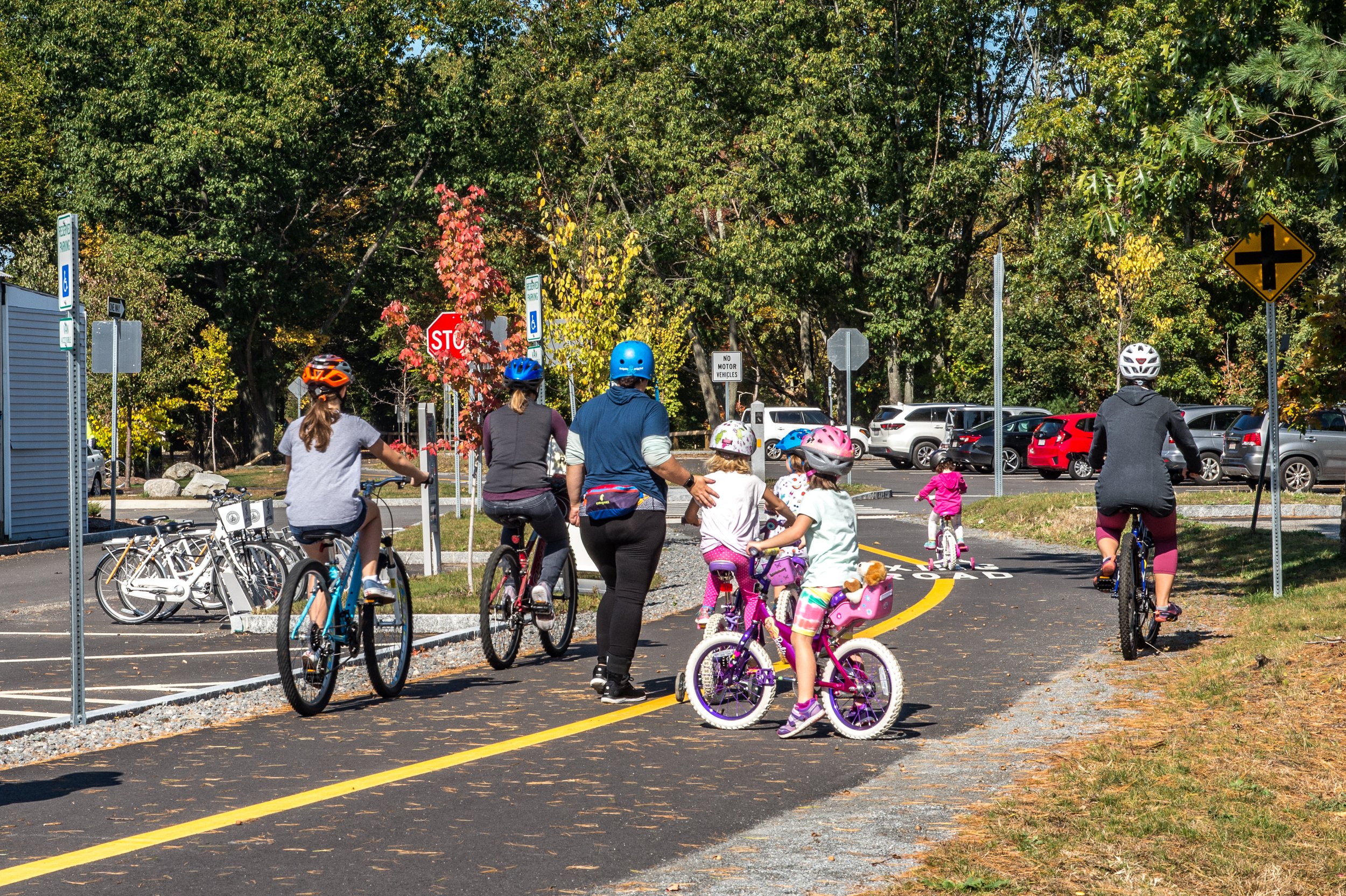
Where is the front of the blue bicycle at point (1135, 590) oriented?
away from the camera

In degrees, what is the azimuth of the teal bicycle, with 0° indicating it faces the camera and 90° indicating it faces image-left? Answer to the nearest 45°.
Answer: approximately 225°

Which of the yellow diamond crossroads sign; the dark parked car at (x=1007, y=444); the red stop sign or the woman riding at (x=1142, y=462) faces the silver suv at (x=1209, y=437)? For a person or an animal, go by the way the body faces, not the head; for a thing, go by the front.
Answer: the woman riding

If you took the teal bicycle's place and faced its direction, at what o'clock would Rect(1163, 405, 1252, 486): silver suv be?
The silver suv is roughly at 12 o'clock from the teal bicycle.

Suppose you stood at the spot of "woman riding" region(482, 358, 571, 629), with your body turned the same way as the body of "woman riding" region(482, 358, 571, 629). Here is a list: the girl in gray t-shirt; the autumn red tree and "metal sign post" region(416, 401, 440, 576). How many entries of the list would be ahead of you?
2

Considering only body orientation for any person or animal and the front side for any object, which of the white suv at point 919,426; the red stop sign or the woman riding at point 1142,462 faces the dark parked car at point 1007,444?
the woman riding

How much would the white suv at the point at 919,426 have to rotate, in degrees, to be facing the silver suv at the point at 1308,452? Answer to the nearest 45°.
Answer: approximately 90° to its right

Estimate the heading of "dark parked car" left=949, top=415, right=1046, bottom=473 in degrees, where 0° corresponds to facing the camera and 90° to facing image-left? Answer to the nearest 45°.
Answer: approximately 225°

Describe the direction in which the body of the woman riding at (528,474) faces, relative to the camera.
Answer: away from the camera

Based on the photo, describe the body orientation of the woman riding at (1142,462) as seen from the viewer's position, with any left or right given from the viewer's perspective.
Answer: facing away from the viewer
